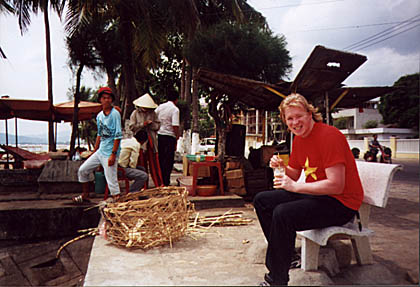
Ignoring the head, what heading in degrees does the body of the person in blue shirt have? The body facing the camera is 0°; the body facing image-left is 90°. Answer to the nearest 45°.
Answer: approximately 45°

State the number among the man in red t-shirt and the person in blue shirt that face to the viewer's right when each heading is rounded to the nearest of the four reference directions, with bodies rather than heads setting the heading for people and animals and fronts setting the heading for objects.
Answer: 0

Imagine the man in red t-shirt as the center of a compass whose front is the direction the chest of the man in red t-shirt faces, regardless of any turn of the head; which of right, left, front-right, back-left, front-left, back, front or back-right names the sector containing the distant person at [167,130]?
right

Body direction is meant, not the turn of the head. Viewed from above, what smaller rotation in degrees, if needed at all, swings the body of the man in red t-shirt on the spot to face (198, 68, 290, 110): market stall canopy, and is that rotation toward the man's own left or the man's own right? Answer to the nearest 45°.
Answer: approximately 135° to the man's own right

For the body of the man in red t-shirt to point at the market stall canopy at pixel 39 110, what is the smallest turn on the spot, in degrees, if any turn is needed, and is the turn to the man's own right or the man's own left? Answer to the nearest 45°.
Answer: approximately 90° to the man's own right
